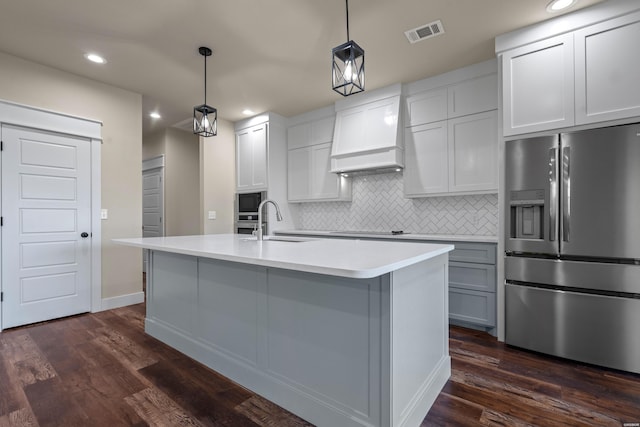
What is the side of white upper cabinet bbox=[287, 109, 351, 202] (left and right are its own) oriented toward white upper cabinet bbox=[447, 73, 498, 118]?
left

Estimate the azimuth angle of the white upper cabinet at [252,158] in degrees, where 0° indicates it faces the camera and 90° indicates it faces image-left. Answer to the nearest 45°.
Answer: approximately 45°

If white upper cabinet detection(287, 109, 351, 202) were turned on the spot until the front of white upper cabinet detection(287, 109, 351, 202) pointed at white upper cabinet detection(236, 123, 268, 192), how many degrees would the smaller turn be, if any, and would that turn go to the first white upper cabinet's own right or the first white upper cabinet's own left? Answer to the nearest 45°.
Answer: approximately 45° to the first white upper cabinet's own right

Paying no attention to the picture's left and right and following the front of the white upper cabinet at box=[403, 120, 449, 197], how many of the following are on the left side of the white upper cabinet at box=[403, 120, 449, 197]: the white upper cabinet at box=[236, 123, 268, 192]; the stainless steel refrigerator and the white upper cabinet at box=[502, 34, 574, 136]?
2

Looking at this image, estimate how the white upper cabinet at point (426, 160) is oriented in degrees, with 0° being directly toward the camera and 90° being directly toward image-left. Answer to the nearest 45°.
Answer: approximately 45°

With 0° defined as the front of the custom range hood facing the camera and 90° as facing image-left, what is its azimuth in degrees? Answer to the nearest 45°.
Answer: approximately 45°
